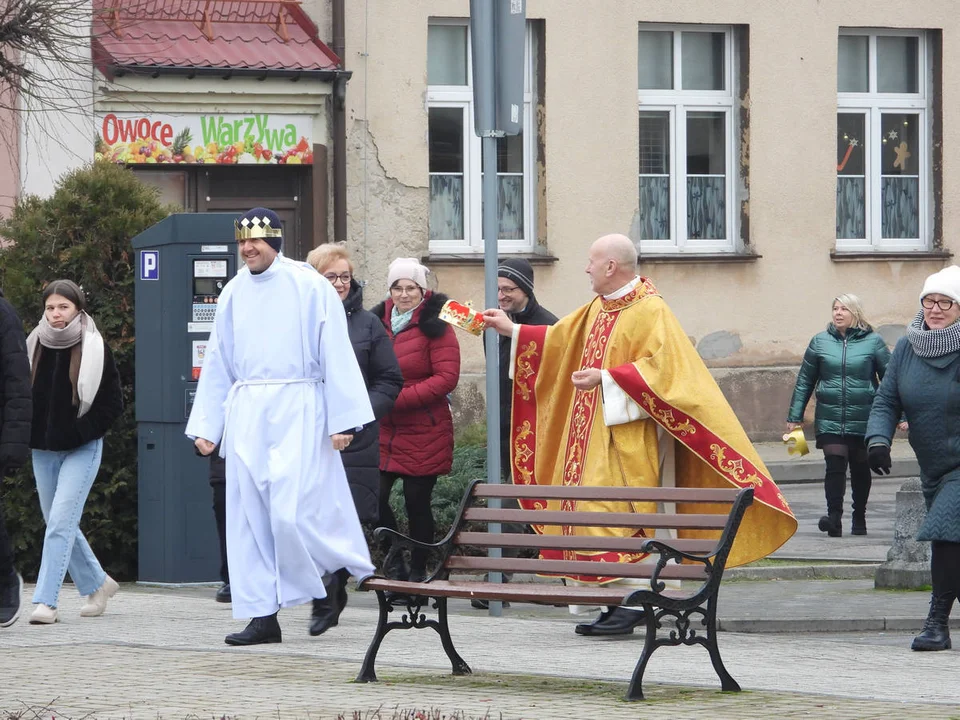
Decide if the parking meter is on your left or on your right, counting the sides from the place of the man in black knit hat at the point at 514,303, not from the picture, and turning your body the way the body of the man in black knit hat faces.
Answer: on your right

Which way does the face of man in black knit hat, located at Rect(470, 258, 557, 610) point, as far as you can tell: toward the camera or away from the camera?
toward the camera

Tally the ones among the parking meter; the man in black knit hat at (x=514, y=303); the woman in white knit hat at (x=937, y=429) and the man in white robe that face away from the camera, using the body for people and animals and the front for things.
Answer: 0

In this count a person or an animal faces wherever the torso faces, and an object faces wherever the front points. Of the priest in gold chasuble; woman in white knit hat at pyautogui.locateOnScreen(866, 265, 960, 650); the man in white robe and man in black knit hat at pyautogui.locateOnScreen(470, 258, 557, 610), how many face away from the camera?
0

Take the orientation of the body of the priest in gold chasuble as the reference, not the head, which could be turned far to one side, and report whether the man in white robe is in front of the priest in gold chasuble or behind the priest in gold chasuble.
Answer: in front

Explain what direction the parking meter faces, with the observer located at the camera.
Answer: facing the viewer and to the right of the viewer

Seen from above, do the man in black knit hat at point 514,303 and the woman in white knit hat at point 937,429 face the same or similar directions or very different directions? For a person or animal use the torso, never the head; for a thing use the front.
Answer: same or similar directions

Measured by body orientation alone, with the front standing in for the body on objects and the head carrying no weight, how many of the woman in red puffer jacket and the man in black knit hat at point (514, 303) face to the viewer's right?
0

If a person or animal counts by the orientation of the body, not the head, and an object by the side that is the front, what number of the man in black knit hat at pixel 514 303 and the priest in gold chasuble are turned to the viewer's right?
0

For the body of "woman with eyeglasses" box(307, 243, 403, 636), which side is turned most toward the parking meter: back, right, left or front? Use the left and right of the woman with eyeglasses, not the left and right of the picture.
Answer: right

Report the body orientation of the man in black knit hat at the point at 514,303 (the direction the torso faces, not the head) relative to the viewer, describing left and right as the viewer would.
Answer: facing the viewer and to the left of the viewer

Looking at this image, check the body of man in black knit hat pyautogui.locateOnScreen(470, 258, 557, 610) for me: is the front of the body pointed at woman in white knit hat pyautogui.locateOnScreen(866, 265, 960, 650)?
no

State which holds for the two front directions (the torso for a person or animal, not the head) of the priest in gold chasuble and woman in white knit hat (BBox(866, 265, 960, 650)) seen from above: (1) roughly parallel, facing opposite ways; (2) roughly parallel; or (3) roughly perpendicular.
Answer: roughly parallel

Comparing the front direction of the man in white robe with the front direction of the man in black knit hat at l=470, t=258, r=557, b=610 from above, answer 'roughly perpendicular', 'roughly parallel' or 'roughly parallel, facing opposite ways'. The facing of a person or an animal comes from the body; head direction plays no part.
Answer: roughly parallel

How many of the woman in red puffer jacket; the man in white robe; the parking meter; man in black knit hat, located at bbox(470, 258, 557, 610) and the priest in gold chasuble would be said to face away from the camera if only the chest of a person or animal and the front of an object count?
0

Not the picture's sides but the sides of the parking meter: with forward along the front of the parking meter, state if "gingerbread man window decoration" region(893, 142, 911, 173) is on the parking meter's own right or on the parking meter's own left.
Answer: on the parking meter's own left

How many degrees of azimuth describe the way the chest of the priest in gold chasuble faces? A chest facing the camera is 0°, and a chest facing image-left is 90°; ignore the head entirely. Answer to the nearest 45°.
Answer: approximately 45°
